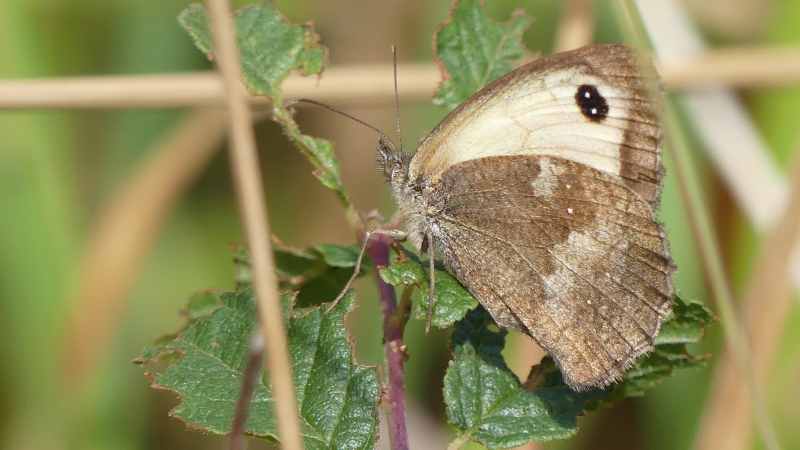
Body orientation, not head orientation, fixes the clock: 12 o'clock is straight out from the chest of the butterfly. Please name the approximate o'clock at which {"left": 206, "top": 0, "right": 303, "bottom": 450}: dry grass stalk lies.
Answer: The dry grass stalk is roughly at 12 o'clock from the butterfly.

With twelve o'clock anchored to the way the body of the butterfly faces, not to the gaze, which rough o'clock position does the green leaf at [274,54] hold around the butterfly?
The green leaf is roughly at 11 o'clock from the butterfly.

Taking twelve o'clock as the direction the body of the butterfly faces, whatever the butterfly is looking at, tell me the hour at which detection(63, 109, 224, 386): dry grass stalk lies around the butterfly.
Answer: The dry grass stalk is roughly at 1 o'clock from the butterfly.

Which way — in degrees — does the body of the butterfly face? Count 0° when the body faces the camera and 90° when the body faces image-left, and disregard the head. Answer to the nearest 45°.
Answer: approximately 90°
